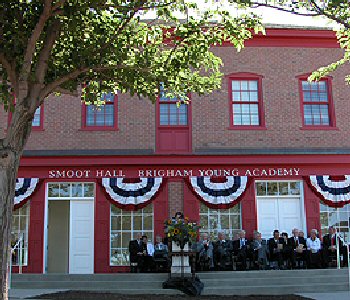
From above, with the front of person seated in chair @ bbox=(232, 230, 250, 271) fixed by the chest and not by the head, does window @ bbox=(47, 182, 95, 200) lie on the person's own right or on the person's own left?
on the person's own right

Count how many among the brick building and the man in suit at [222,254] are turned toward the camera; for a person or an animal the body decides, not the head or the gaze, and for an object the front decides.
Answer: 2

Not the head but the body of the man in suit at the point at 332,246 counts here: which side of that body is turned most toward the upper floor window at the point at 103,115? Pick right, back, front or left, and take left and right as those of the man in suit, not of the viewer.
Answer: right

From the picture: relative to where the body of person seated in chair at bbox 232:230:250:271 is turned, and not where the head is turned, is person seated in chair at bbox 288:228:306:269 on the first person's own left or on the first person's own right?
on the first person's own left

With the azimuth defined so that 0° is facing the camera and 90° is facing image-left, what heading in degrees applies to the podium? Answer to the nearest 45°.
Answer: approximately 0°

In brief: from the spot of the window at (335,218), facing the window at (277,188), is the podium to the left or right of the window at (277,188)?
left
